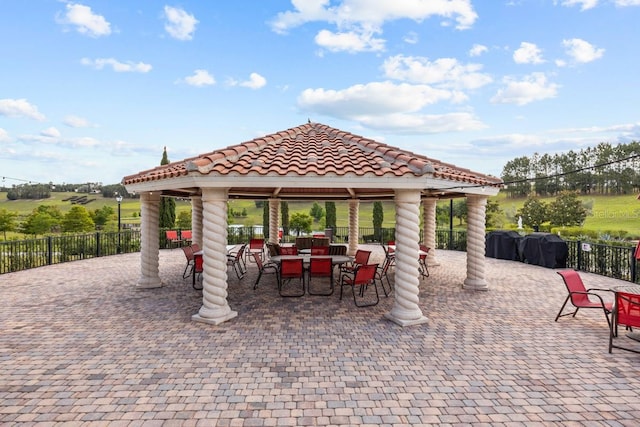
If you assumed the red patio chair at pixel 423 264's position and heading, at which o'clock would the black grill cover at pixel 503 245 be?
The black grill cover is roughly at 4 o'clock from the red patio chair.

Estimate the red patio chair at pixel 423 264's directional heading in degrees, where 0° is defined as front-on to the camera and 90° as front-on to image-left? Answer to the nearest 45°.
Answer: approximately 90°
